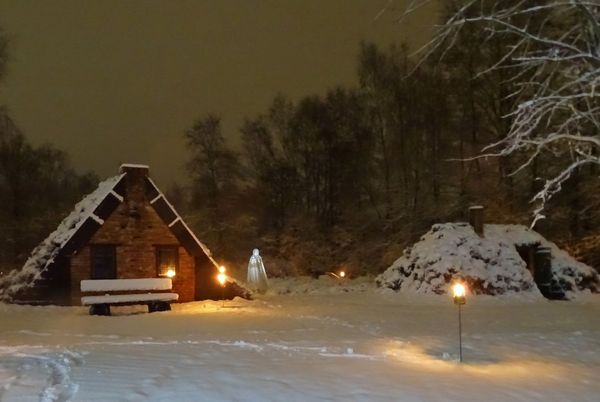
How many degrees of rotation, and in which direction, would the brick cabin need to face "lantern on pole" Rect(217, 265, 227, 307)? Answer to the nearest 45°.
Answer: approximately 90° to its left

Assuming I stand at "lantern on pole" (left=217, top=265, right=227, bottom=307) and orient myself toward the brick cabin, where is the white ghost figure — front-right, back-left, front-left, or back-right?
back-right

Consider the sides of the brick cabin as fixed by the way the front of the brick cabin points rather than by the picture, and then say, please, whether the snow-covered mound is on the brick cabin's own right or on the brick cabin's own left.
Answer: on the brick cabin's own left

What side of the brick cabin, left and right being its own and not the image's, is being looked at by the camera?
front

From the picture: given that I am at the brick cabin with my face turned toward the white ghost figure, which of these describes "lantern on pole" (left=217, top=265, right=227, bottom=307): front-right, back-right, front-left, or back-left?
front-right

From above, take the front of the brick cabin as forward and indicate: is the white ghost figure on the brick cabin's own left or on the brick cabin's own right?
on the brick cabin's own left

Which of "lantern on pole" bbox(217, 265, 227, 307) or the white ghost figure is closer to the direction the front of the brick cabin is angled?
the lantern on pole

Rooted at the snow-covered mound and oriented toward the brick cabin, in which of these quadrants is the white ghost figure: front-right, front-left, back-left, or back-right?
front-right

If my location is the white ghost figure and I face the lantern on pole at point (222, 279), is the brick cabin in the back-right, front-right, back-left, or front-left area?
front-right
